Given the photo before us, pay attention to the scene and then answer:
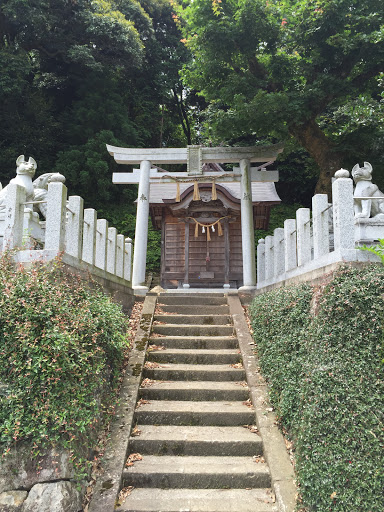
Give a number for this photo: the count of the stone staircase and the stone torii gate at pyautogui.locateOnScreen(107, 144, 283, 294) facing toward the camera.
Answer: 2

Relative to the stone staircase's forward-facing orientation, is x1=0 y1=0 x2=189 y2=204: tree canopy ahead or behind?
behind

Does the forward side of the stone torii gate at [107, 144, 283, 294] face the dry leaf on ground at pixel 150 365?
yes

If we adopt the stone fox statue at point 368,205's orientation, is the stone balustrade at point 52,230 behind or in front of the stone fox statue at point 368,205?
in front

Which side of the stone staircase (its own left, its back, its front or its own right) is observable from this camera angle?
front

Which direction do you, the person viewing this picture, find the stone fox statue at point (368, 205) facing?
facing the viewer and to the left of the viewer

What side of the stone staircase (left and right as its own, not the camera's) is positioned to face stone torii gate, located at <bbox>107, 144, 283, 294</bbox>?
back

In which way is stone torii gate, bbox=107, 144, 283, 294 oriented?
toward the camera
